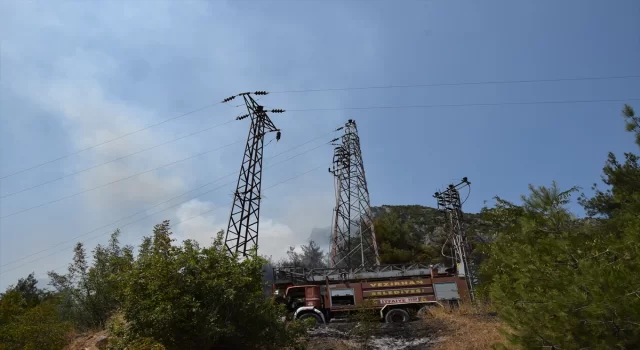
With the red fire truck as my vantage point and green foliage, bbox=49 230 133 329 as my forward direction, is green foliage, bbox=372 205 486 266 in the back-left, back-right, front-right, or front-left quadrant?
back-right

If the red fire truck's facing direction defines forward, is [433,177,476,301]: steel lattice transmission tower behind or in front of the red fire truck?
behind

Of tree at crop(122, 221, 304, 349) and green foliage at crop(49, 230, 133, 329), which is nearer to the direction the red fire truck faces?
the green foliage

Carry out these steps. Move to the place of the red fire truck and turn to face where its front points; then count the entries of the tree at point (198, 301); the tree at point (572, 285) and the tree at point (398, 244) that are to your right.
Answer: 1

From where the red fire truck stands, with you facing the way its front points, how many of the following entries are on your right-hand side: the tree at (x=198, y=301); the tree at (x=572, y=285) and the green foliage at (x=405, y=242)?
1

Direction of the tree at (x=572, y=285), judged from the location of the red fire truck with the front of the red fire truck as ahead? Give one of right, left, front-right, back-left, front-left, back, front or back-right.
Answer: left

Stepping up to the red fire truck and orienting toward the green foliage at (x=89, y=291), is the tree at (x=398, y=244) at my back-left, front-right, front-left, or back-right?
back-right

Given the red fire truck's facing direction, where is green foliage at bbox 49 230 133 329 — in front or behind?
in front

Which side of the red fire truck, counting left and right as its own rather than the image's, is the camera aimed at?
left

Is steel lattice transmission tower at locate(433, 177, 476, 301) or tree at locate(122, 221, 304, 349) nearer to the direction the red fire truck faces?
the tree

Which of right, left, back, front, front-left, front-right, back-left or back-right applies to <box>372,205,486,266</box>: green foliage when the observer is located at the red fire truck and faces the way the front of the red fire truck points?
right
